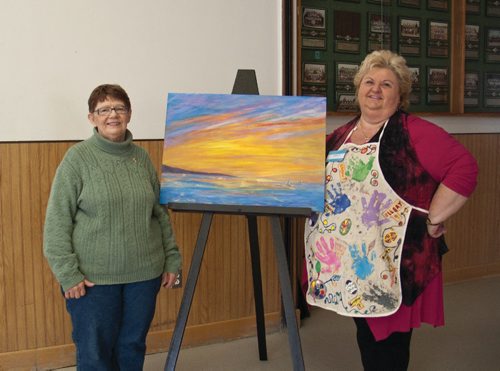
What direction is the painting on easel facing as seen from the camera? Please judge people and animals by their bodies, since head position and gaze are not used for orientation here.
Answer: toward the camera

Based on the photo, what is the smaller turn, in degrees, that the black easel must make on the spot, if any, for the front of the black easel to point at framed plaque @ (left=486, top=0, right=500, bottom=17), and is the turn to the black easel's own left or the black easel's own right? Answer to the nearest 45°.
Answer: approximately 135° to the black easel's own left

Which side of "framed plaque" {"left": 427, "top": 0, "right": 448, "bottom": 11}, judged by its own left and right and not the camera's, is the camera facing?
front

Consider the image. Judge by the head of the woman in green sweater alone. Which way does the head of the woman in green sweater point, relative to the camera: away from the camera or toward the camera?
toward the camera

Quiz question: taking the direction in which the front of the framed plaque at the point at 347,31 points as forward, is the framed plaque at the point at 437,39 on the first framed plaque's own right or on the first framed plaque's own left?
on the first framed plaque's own left

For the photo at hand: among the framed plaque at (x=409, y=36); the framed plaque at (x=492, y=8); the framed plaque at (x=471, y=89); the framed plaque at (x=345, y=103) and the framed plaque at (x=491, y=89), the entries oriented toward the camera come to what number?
5

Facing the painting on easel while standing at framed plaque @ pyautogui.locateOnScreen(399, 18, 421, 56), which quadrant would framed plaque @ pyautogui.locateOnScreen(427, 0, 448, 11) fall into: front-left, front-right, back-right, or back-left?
back-left

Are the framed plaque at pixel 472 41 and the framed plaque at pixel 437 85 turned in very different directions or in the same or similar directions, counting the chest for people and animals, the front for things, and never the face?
same or similar directions

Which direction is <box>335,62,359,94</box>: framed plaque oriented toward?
toward the camera

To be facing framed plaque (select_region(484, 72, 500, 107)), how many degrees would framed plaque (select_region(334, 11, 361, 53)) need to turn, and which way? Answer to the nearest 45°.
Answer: approximately 135° to its left

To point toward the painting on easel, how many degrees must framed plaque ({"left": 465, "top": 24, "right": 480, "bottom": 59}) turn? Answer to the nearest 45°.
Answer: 0° — it already faces it
